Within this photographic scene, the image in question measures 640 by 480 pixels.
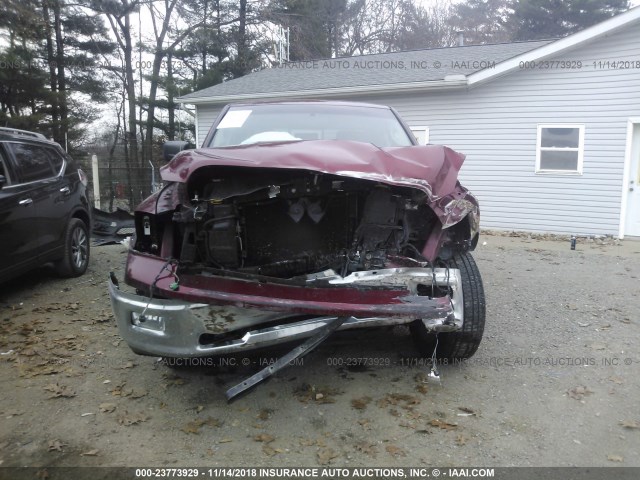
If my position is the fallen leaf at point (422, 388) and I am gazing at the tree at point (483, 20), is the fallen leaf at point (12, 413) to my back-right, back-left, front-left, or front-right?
back-left

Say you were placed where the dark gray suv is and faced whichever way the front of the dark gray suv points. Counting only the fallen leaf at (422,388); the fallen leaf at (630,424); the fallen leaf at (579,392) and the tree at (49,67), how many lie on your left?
3

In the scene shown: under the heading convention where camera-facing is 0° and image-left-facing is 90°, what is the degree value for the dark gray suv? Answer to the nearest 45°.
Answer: approximately 45°

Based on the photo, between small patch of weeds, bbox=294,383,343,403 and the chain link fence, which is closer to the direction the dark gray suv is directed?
the small patch of weeds

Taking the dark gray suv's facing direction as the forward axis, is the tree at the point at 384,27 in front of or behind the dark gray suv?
behind

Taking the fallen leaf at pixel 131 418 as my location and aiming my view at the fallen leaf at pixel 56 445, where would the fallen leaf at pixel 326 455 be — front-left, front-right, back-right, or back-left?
back-left

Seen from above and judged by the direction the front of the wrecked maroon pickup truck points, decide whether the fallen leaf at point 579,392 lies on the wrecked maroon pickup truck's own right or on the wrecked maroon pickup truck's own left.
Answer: on the wrecked maroon pickup truck's own left

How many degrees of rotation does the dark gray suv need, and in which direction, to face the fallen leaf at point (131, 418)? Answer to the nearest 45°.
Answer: approximately 45° to its left

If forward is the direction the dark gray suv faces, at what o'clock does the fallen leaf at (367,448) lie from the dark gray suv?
The fallen leaf is roughly at 10 o'clock from the dark gray suv.
